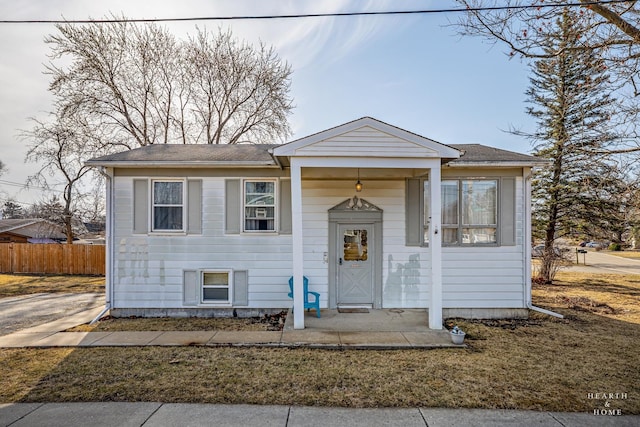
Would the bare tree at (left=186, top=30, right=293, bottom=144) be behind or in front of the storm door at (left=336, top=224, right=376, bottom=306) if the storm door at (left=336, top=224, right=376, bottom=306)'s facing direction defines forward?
behind

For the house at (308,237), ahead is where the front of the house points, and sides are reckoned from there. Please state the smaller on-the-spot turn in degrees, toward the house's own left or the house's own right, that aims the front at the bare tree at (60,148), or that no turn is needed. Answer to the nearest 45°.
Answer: approximately 135° to the house's own right

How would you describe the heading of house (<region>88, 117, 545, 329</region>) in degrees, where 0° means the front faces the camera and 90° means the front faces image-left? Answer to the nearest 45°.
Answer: approximately 0°

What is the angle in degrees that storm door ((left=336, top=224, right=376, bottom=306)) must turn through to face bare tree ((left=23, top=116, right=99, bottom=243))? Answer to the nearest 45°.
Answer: approximately 135° to its right
